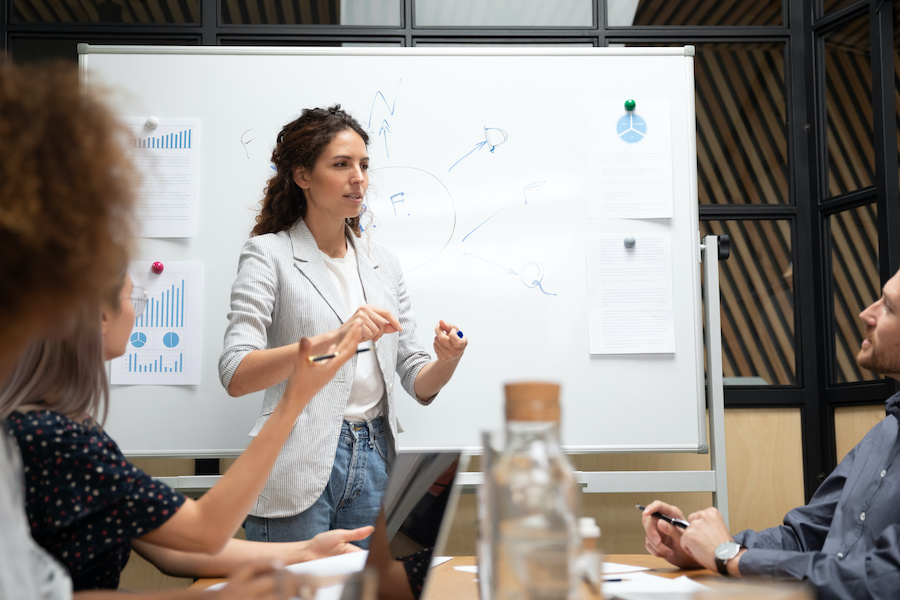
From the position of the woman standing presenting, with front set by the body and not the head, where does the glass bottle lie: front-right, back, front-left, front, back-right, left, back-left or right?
front-right

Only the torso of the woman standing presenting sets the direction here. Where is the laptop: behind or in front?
in front

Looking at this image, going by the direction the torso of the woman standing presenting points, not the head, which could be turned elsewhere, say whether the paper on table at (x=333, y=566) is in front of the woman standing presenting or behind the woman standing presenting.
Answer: in front

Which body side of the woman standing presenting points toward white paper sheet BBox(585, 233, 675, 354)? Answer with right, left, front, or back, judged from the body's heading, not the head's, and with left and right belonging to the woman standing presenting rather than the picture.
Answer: left

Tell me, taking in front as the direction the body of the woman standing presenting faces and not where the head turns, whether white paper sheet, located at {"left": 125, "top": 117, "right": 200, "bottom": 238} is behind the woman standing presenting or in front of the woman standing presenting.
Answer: behind

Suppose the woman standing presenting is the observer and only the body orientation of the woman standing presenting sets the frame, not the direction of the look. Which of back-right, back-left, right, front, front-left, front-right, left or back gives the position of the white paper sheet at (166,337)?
back

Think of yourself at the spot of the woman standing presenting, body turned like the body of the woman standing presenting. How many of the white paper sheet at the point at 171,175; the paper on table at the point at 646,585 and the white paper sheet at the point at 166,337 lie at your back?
2

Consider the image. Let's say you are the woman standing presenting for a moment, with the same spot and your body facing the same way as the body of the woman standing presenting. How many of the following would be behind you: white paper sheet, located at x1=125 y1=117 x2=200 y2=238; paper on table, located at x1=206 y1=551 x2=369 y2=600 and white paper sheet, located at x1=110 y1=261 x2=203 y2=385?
2

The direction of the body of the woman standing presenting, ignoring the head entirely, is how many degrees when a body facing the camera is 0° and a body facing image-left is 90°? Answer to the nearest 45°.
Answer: approximately 315°

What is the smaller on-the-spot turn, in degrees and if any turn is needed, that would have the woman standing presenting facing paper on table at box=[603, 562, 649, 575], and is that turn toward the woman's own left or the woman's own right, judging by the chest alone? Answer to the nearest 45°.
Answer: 0° — they already face it

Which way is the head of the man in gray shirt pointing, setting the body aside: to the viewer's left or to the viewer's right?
to the viewer's left

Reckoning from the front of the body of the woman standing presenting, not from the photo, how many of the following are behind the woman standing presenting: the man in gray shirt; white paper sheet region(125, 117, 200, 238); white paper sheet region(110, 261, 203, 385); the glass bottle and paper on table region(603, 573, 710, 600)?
2

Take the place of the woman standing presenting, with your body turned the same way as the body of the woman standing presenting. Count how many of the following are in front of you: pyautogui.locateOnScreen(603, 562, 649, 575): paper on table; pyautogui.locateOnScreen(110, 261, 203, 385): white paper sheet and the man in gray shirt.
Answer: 2
